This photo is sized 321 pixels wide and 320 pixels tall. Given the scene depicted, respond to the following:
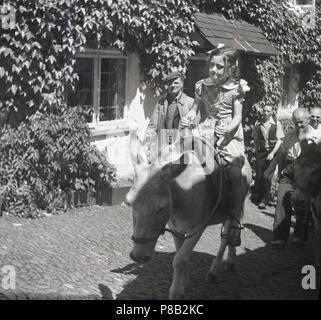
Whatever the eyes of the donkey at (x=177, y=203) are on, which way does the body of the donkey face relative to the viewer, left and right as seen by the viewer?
facing the viewer and to the left of the viewer

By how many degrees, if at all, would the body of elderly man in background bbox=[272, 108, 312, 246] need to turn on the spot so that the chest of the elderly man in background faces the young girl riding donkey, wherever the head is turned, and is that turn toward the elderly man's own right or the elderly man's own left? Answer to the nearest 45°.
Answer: approximately 45° to the elderly man's own right

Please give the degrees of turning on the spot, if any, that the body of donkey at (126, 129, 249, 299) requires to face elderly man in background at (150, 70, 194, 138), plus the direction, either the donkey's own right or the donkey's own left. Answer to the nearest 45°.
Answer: approximately 135° to the donkey's own right

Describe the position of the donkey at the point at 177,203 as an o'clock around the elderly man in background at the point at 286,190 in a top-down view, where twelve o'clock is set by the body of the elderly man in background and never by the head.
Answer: The donkey is roughly at 2 o'clock from the elderly man in background.

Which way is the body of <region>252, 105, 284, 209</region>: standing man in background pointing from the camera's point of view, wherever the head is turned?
toward the camera

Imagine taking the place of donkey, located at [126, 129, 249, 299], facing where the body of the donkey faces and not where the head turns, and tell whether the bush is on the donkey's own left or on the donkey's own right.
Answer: on the donkey's own right
